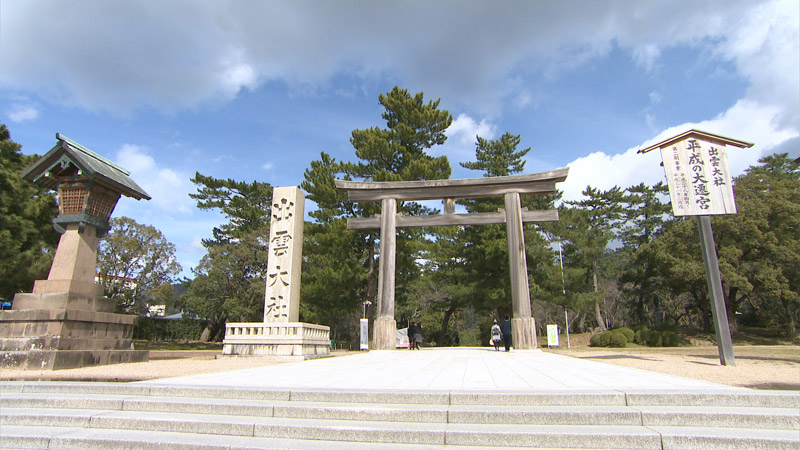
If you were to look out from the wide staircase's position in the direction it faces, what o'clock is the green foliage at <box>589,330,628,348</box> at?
The green foliage is roughly at 7 o'clock from the wide staircase.

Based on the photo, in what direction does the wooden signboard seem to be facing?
toward the camera

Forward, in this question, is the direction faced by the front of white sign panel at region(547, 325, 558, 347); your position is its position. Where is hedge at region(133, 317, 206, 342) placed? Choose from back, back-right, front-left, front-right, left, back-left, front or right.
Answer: right

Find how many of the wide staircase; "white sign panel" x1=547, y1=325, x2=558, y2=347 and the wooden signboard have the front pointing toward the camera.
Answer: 3

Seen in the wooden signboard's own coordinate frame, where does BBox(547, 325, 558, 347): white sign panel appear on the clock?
The white sign panel is roughly at 5 o'clock from the wooden signboard.

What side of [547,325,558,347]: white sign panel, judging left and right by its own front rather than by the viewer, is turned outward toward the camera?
front

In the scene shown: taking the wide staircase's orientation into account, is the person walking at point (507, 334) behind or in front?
behind

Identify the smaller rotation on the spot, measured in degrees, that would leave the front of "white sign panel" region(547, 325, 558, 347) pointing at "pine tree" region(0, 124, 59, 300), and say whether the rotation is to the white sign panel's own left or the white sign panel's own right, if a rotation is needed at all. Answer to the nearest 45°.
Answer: approximately 45° to the white sign panel's own right

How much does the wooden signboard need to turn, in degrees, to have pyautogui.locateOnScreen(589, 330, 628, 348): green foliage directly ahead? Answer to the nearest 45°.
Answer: approximately 180°

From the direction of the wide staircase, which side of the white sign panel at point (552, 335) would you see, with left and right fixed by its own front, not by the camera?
front

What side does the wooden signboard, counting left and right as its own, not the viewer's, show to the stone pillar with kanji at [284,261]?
right

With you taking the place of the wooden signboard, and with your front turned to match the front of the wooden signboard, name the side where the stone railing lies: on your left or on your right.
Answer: on your right
